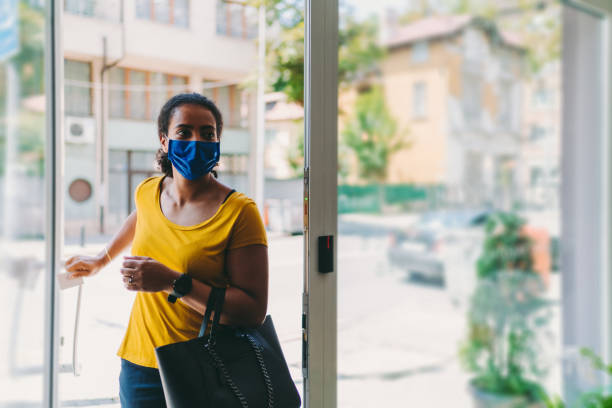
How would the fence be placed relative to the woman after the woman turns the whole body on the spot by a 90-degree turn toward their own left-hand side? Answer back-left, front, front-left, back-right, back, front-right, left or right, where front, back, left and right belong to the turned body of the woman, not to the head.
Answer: left

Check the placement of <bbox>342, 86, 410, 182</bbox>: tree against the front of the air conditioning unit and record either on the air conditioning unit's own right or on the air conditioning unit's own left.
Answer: on the air conditioning unit's own left

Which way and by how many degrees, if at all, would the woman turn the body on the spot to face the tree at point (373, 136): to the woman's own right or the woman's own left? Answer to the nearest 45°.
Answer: approximately 180°

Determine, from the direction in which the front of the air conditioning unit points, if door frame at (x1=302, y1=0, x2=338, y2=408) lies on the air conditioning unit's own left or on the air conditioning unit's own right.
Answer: on the air conditioning unit's own left

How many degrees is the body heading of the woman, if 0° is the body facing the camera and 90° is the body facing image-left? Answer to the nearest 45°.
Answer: approximately 45°
